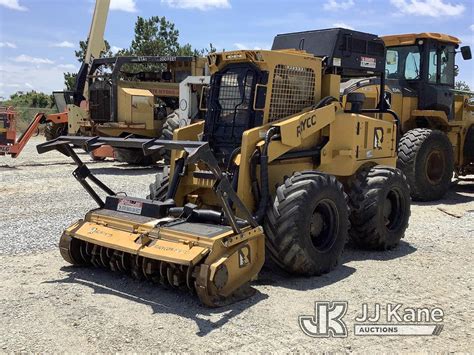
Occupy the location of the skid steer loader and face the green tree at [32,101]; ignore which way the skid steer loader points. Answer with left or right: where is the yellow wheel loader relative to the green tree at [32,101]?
right

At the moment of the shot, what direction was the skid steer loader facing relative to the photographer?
facing the viewer and to the left of the viewer

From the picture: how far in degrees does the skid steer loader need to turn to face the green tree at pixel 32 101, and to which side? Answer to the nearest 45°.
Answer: approximately 135° to its right

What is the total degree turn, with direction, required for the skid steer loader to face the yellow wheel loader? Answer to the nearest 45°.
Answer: approximately 180°
